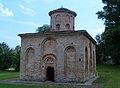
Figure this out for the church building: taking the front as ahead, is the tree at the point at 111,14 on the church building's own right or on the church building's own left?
on the church building's own left

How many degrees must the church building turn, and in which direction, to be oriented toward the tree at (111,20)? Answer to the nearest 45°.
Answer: approximately 135° to its left

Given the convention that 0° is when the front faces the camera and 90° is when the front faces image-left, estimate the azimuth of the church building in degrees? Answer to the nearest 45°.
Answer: approximately 0°
